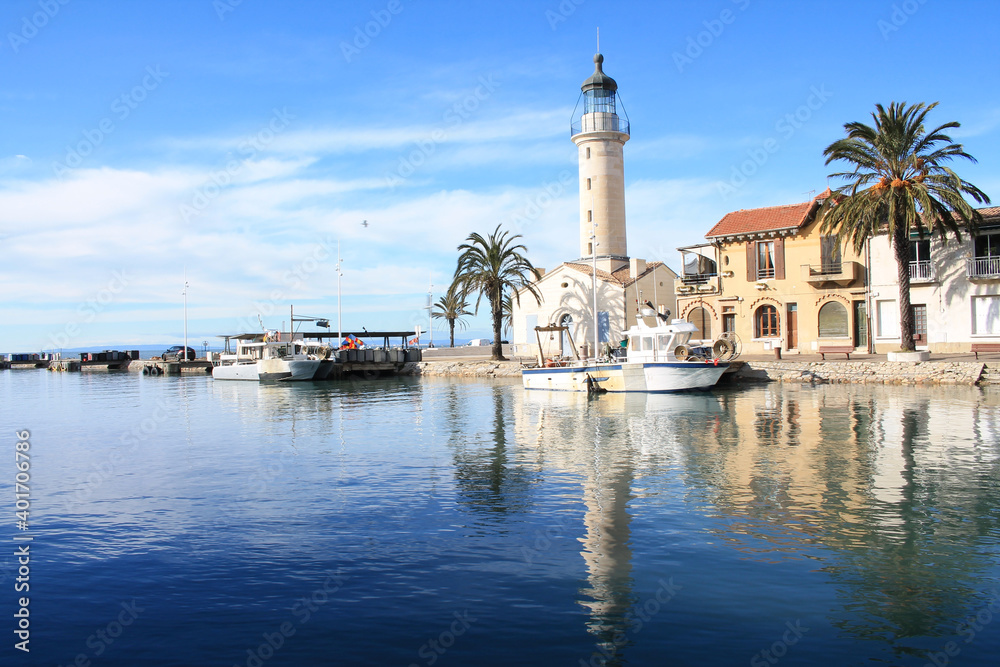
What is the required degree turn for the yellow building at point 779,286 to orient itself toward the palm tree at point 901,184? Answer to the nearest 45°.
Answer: approximately 45° to its left

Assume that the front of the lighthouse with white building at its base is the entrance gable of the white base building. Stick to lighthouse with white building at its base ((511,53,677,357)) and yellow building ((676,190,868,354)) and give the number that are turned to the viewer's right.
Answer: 0

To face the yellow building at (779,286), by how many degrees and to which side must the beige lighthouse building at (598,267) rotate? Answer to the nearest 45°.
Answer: approximately 90° to its left

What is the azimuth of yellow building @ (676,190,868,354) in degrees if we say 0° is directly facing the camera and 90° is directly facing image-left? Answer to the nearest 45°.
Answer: approximately 0°

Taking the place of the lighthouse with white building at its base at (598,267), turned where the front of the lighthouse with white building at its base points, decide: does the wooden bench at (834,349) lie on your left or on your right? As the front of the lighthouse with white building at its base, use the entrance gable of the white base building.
on your left

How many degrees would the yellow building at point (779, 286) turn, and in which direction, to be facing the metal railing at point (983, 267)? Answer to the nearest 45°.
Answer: approximately 90° to its left

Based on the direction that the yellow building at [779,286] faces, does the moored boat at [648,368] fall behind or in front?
in front

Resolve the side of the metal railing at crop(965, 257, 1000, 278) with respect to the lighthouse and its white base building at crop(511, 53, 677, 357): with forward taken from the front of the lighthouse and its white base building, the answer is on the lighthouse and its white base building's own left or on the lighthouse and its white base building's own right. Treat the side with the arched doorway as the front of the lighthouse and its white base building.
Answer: on the lighthouse and its white base building's own left

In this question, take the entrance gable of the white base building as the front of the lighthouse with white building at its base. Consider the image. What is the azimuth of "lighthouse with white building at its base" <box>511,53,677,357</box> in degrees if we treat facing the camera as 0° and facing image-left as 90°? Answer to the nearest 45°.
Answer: approximately 45°
